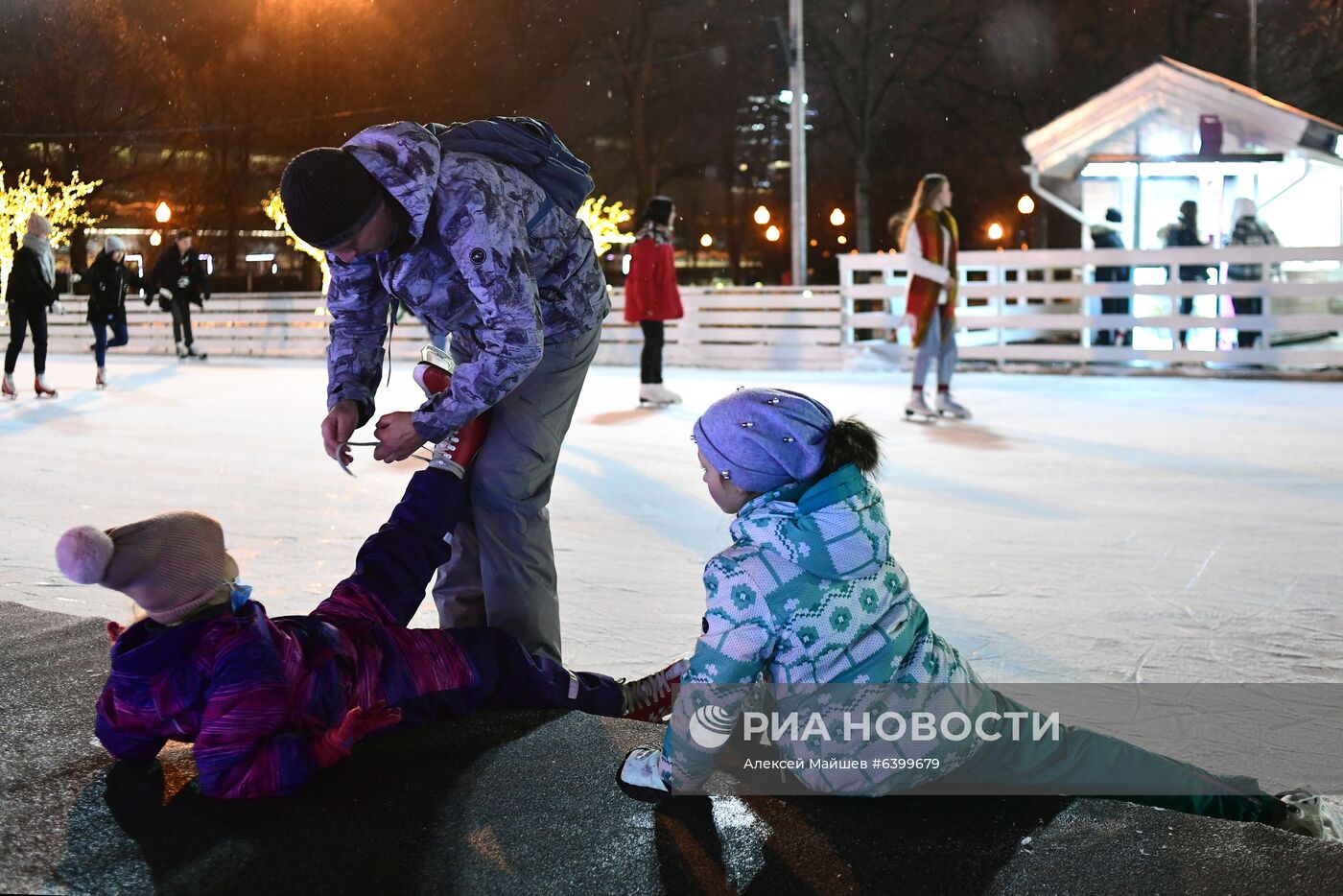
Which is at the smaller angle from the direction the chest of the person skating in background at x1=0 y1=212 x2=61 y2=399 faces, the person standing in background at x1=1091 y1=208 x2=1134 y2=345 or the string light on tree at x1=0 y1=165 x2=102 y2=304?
the person standing in background

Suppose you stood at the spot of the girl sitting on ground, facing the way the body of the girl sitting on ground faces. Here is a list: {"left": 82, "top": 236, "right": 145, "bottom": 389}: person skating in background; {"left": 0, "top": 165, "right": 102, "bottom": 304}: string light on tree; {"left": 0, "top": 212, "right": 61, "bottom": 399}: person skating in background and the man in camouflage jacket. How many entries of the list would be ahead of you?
4

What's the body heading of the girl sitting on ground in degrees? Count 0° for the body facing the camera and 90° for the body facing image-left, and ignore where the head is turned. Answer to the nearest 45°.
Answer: approximately 135°

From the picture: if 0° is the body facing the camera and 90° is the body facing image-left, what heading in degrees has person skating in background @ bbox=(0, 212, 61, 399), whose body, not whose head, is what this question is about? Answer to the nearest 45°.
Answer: approximately 315°

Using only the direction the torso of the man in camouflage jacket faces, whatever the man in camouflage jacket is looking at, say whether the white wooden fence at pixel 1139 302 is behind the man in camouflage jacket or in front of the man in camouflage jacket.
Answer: behind

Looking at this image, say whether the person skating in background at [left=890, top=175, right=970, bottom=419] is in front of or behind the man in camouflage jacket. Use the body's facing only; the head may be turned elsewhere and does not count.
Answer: behind

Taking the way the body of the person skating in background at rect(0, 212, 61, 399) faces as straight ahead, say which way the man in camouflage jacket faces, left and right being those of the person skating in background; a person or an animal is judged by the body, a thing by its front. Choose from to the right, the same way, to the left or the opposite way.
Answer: to the right

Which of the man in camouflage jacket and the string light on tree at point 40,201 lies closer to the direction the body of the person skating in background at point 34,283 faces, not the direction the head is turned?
the man in camouflage jacket

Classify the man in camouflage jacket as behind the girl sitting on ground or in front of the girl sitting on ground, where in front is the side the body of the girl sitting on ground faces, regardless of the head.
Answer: in front

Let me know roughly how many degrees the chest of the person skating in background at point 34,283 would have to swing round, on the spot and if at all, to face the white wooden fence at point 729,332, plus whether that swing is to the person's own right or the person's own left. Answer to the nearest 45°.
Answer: approximately 45° to the person's own left

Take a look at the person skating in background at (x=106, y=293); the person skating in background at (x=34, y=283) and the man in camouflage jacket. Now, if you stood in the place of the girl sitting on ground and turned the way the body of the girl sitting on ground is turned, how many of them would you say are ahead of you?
3

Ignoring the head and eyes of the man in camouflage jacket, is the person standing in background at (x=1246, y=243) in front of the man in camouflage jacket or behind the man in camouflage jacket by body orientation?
behind
